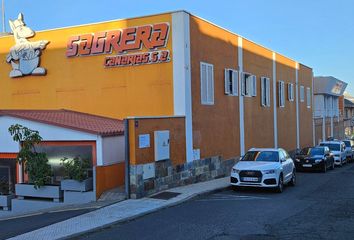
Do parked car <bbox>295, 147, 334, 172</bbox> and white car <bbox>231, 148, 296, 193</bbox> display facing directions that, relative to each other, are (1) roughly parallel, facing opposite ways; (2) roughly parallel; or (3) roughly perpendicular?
roughly parallel

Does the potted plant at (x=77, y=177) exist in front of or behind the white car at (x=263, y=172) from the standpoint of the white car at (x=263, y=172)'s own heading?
in front

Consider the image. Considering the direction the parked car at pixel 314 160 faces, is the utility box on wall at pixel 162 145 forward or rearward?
forward

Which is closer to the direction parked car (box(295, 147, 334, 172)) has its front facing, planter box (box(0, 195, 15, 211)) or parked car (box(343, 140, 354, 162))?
the planter box

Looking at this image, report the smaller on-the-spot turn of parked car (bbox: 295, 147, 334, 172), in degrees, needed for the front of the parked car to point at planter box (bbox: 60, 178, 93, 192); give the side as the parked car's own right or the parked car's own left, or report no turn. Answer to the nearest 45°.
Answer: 0° — it already faces it

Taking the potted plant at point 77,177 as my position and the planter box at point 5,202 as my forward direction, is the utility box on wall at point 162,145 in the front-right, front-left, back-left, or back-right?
back-right

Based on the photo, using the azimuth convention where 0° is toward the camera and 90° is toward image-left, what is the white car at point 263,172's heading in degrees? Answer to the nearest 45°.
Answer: approximately 45°

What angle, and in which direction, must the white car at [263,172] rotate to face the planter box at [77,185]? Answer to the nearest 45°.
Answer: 0° — it already faces it

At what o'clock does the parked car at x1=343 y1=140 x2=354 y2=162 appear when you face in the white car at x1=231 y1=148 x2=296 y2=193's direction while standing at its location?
The parked car is roughly at 5 o'clock from the white car.

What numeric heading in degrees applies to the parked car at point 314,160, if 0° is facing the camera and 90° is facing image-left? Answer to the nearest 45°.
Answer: approximately 45°

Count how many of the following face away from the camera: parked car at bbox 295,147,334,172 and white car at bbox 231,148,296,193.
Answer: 0

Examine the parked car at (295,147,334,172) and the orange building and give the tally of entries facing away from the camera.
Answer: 0

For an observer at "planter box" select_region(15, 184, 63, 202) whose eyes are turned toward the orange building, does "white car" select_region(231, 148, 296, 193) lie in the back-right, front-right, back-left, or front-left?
front-right
